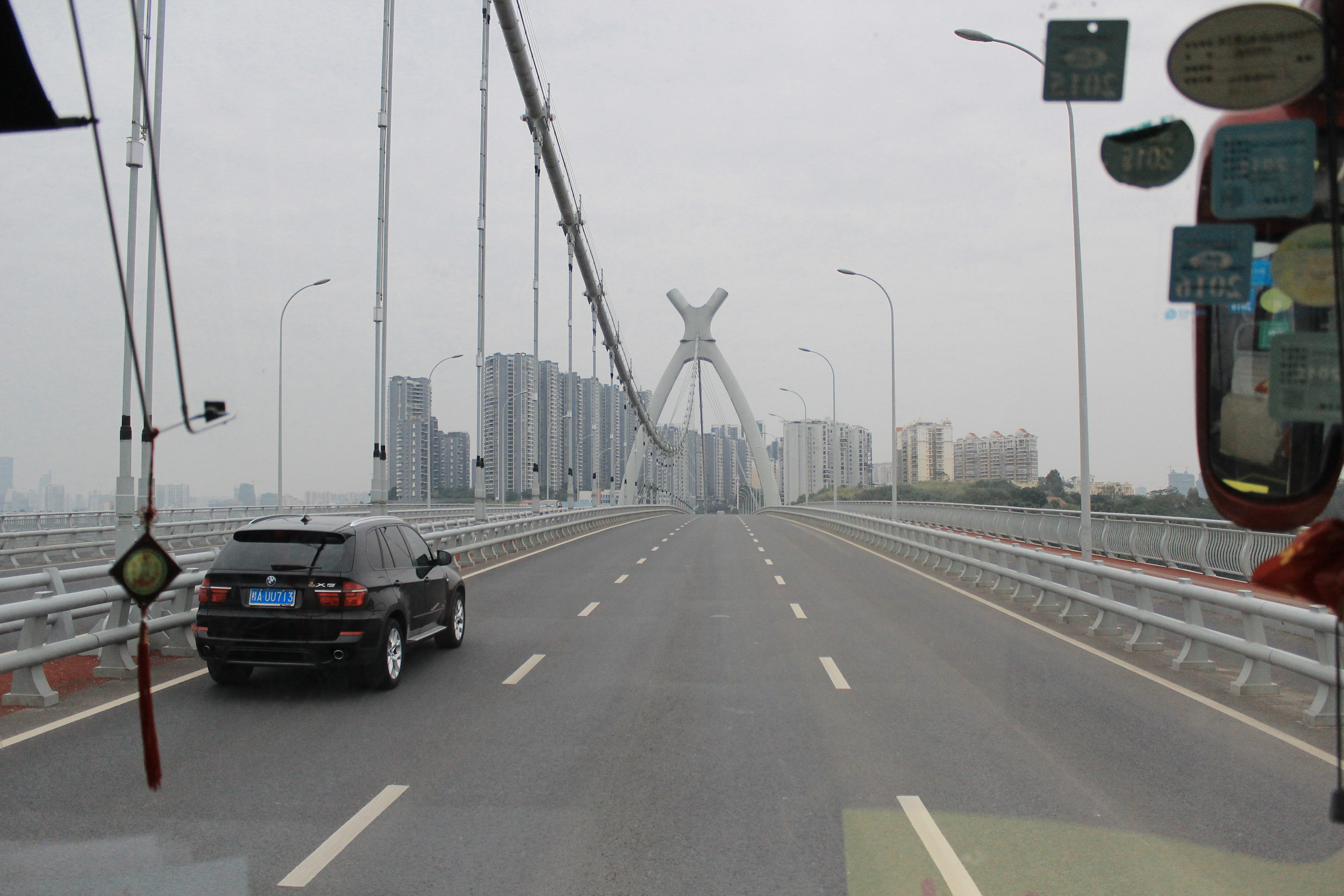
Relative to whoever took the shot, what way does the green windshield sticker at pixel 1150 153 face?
facing away from the viewer

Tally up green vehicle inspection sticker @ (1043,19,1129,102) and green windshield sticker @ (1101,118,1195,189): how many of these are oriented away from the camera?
2

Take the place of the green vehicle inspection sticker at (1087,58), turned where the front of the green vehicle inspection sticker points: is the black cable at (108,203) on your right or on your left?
on your left

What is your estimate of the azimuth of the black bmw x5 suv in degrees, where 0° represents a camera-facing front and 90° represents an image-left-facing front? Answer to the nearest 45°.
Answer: approximately 225°

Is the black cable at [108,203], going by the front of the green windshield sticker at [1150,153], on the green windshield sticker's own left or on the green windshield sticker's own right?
on the green windshield sticker's own left

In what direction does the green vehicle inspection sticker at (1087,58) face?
away from the camera

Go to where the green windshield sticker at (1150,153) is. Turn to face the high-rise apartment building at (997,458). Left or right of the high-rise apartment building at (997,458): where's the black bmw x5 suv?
left
